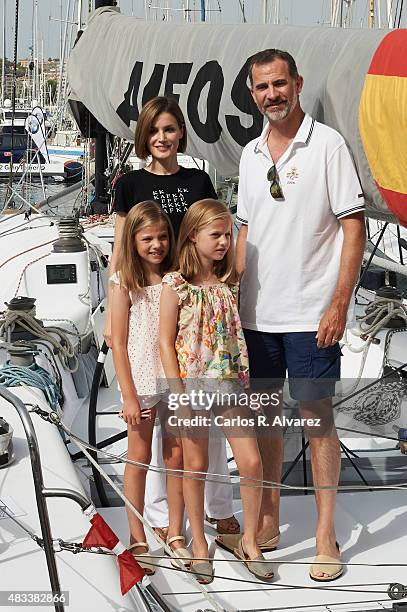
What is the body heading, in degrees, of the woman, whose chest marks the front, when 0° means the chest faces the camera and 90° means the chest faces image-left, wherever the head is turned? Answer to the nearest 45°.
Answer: approximately 0°

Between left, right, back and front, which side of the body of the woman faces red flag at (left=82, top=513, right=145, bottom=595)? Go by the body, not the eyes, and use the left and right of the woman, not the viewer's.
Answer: front

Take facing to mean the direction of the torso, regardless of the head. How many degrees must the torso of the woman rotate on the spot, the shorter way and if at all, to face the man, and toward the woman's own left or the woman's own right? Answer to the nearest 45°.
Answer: approximately 45° to the woman's own left

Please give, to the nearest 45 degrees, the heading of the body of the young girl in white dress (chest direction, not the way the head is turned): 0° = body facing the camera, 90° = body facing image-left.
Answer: approximately 315°

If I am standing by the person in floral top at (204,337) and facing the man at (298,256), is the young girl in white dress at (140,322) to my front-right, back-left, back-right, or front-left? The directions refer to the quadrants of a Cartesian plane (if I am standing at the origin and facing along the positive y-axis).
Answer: back-left

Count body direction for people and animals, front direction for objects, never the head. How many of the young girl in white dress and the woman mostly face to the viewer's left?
0
